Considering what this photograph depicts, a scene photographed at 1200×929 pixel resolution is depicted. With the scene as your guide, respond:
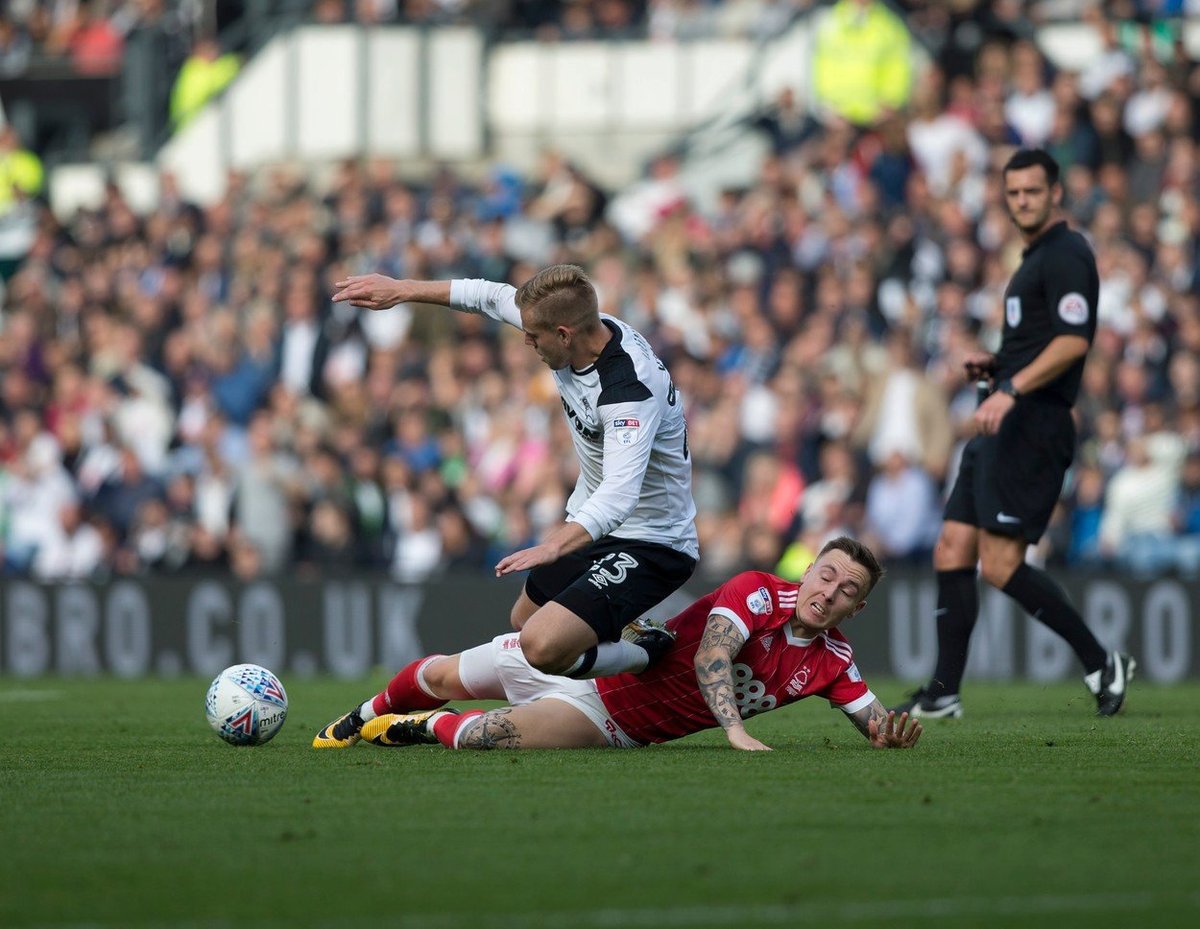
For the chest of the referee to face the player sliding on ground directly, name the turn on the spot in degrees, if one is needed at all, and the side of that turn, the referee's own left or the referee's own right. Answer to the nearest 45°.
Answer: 0° — they already face them

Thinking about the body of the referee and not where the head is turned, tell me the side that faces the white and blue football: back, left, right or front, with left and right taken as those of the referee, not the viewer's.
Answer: front

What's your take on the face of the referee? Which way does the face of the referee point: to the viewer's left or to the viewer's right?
to the viewer's left

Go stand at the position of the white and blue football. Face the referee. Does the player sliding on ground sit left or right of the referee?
right

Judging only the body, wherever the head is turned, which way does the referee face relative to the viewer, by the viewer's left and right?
facing the viewer and to the left of the viewer
